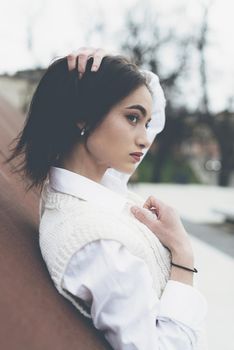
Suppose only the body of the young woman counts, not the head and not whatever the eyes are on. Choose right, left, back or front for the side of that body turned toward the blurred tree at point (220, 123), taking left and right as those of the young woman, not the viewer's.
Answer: left

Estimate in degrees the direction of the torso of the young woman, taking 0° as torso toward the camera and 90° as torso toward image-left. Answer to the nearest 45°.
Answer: approximately 270°

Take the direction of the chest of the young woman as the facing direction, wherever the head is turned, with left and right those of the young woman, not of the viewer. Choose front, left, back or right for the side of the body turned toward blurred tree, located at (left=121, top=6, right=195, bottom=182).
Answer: left
